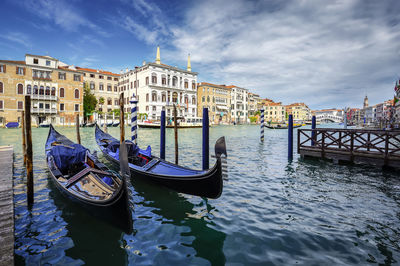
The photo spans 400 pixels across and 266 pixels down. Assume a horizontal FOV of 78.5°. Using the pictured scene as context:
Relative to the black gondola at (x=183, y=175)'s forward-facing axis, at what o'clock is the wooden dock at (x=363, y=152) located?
The wooden dock is roughly at 10 o'clock from the black gondola.

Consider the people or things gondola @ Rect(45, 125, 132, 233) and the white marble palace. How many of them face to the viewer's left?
0

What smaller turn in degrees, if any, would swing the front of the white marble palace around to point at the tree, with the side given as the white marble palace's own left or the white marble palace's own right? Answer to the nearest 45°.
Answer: approximately 135° to the white marble palace's own right

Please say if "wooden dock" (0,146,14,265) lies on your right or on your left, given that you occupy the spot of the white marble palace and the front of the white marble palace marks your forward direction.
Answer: on your right

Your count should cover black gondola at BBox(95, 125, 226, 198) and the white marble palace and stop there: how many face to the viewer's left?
0

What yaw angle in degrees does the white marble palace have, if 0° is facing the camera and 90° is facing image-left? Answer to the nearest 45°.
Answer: approximately 315°

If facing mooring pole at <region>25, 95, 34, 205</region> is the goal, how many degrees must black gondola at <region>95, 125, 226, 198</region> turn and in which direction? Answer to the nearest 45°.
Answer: approximately 135° to its right

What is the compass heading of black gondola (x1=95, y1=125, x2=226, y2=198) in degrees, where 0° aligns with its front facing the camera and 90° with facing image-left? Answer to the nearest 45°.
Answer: approximately 315°
